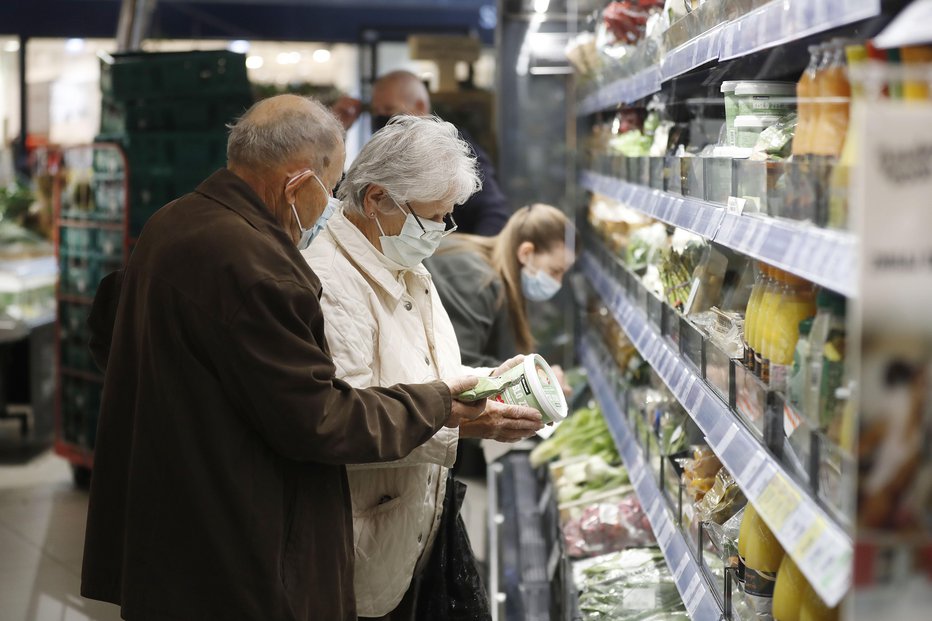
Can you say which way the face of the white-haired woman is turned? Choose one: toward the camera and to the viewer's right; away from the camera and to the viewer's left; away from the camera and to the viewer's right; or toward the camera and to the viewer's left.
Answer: toward the camera and to the viewer's right

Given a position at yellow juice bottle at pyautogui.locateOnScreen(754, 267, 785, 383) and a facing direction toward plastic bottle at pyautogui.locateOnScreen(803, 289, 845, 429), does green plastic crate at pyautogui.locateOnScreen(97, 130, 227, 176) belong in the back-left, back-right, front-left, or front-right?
back-right

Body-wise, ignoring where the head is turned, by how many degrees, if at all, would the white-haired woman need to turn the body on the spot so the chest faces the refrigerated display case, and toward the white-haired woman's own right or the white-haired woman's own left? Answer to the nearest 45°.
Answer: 0° — they already face it

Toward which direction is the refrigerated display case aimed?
to the viewer's left

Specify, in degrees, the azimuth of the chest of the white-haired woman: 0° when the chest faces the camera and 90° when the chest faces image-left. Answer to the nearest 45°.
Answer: approximately 315°

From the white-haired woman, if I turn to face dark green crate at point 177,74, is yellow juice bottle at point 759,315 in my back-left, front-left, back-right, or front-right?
back-right

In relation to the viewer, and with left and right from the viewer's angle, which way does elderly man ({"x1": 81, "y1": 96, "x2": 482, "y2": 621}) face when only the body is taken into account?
facing away from the viewer and to the right of the viewer
